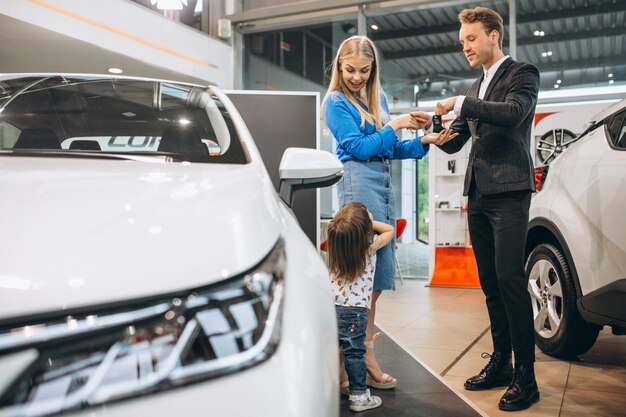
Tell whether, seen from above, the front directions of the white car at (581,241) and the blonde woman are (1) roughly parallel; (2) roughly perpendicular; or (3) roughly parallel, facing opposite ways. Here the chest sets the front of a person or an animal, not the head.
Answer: roughly parallel

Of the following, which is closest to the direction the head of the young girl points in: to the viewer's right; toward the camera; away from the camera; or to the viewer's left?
away from the camera

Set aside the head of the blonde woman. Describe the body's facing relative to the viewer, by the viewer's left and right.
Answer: facing the viewer and to the right of the viewer

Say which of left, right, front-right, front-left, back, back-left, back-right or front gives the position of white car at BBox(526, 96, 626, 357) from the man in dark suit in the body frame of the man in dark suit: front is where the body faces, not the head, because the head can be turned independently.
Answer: back

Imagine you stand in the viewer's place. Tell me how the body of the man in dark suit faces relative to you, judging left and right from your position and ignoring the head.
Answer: facing the viewer and to the left of the viewer

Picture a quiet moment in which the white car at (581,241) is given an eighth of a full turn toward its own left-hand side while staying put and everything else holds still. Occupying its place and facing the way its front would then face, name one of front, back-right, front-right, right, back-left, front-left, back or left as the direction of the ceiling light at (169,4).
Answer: back-left

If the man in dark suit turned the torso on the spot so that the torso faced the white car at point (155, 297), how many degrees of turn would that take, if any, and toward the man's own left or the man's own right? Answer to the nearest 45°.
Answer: approximately 45° to the man's own left

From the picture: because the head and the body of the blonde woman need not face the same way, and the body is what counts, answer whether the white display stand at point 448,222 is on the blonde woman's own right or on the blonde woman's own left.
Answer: on the blonde woman's own left

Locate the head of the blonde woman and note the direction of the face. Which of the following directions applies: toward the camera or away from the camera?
toward the camera

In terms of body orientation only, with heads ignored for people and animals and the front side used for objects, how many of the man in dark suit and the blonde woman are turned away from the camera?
0

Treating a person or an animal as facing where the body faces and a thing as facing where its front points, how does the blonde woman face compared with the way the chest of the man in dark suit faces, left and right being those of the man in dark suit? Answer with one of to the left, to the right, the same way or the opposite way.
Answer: to the left
